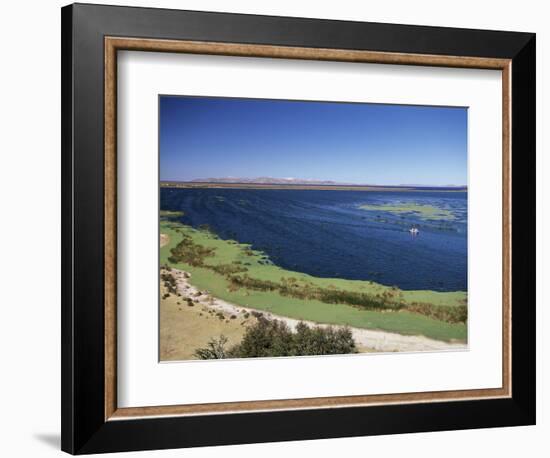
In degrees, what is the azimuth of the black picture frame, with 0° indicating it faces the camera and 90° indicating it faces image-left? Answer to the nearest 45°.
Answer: approximately 315°
